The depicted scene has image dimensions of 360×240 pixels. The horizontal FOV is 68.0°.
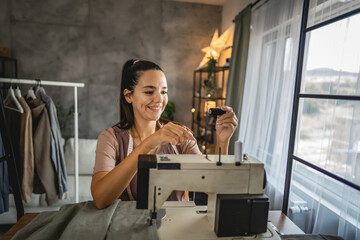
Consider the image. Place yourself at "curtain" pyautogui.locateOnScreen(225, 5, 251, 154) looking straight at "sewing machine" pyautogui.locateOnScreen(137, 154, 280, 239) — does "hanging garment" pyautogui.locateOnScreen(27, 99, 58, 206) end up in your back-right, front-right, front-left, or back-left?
front-right

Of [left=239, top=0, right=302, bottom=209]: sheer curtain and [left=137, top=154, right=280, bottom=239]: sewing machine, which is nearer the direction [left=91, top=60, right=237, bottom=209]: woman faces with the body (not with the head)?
the sewing machine

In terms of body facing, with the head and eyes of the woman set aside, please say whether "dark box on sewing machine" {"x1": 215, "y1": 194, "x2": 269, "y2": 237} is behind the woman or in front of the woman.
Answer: in front

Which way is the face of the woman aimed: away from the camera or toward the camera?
toward the camera

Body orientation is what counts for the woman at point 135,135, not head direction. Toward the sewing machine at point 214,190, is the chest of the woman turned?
yes

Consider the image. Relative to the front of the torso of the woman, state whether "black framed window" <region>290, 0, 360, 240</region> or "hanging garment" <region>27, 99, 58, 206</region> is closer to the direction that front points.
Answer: the black framed window

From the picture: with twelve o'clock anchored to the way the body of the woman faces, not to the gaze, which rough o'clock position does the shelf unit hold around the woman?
The shelf unit is roughly at 8 o'clock from the woman.

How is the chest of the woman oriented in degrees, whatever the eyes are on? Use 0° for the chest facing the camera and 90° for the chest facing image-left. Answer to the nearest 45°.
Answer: approximately 315°

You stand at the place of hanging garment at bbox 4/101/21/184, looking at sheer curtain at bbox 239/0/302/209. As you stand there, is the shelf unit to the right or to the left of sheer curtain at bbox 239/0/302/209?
left

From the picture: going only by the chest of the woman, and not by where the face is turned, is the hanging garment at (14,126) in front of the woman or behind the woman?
behind

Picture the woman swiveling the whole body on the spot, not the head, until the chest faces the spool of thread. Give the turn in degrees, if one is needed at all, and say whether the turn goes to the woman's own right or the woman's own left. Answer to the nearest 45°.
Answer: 0° — they already face it

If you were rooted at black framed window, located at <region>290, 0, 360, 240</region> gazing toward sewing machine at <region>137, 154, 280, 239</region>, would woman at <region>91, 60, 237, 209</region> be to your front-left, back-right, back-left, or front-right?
front-right

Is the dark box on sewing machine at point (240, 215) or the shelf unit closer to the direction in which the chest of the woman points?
the dark box on sewing machine
